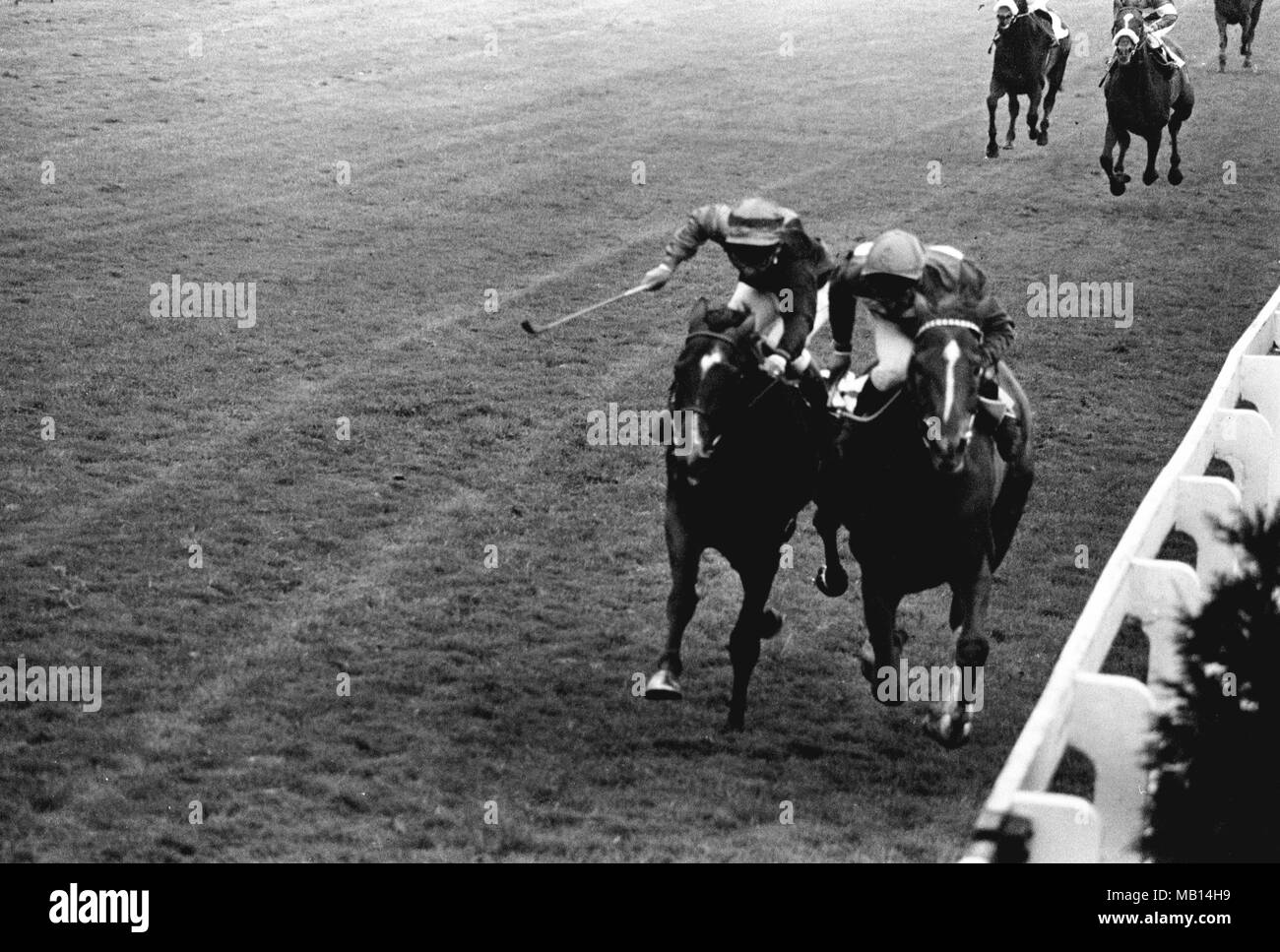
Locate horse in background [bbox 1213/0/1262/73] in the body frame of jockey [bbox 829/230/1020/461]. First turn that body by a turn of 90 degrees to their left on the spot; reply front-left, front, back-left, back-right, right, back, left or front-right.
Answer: left

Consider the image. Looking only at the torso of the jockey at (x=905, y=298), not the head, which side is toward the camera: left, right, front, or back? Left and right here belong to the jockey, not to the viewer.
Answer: front

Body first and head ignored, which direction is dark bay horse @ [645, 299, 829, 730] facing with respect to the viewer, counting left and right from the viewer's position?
facing the viewer

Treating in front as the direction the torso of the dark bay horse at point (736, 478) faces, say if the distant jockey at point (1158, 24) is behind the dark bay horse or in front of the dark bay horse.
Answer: behind

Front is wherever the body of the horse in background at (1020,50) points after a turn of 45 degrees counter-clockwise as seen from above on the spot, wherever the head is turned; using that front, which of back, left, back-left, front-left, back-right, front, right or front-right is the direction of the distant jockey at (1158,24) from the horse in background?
front-left

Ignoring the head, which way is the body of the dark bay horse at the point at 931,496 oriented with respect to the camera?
toward the camera

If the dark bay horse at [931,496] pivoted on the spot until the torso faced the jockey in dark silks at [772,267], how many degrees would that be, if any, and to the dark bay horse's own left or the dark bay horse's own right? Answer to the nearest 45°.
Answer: approximately 135° to the dark bay horse's own right

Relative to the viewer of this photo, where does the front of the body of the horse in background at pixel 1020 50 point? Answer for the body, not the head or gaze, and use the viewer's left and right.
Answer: facing the viewer and to the left of the viewer

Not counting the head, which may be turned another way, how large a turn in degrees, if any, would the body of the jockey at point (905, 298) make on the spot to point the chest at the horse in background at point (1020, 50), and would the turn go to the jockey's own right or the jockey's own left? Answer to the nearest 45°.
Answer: approximately 180°

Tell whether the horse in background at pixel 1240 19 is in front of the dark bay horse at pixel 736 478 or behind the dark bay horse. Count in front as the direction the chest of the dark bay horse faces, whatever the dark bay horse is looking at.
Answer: behind

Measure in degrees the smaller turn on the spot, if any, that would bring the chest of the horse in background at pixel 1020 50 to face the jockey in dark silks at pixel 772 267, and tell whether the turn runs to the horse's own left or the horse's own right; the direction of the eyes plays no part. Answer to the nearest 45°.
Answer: approximately 45° to the horse's own left
